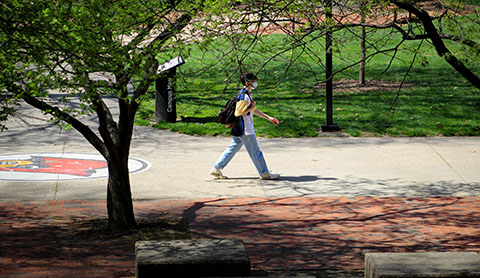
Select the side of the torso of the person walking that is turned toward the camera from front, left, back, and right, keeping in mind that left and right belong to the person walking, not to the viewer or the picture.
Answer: right

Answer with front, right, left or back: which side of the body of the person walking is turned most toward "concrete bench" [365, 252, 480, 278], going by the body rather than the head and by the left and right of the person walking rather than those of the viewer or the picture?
right

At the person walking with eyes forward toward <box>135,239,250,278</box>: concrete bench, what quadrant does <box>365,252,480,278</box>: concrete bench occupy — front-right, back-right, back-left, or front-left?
front-left

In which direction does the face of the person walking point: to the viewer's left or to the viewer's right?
to the viewer's right
